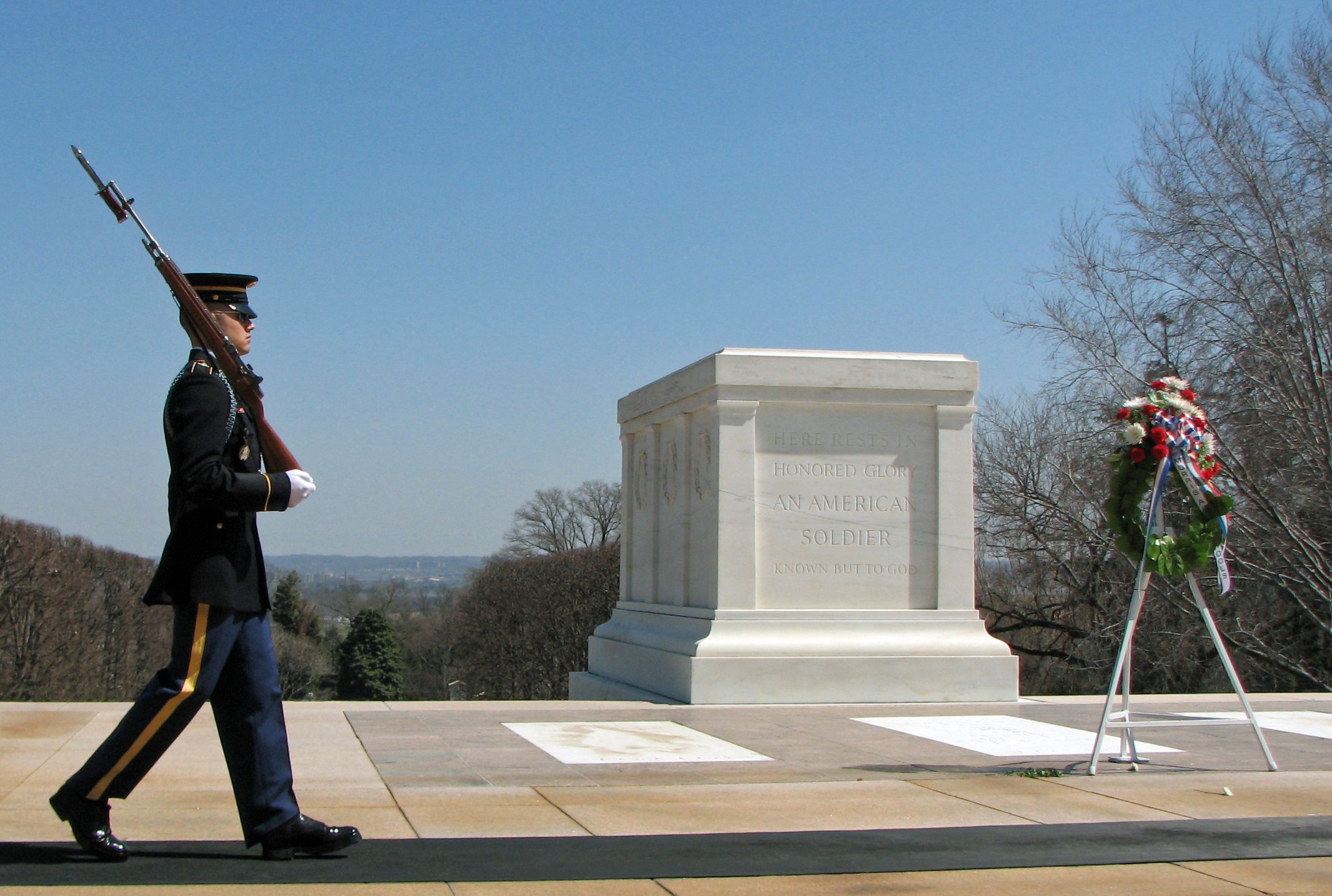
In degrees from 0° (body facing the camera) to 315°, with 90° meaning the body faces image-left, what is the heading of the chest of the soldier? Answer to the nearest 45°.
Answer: approximately 270°

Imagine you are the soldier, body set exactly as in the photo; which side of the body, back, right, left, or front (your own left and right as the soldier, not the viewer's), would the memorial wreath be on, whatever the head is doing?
front

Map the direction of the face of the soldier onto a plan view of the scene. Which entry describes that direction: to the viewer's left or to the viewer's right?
to the viewer's right
